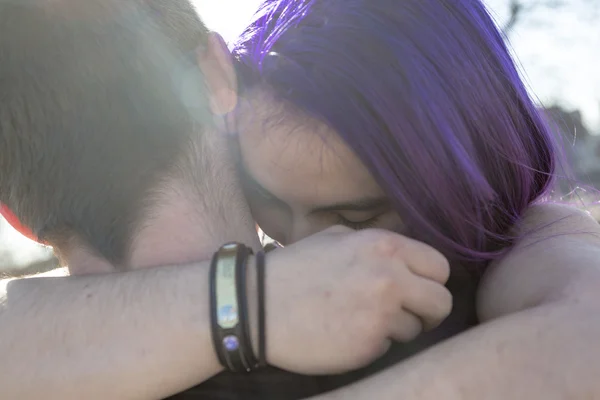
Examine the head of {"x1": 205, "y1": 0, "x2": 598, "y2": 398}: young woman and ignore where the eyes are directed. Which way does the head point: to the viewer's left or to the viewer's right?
to the viewer's left

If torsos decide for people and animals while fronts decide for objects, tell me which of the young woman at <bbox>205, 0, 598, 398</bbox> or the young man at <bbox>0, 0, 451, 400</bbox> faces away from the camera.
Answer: the young man

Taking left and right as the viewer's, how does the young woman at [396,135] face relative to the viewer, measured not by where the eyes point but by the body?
facing the viewer and to the left of the viewer

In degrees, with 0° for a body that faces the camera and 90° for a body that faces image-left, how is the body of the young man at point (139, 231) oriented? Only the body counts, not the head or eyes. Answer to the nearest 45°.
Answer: approximately 180°

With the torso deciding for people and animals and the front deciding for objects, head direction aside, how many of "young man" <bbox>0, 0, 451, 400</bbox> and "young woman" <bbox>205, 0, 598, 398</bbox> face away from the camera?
1

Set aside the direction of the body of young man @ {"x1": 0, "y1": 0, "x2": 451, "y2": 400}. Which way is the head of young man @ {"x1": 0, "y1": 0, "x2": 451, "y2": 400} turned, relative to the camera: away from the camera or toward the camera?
away from the camera
